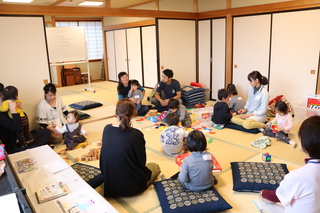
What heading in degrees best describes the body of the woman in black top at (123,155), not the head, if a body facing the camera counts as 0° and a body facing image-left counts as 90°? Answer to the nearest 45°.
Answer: approximately 180°

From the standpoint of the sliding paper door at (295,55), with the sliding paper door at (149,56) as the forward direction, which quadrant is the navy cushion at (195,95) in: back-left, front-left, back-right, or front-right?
front-left

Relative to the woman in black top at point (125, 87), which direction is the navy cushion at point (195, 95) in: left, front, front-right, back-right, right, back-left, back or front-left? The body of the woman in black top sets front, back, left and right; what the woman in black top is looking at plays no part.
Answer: front-left

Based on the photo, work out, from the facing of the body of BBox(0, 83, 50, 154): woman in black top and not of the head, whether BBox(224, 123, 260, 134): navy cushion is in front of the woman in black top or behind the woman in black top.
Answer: in front

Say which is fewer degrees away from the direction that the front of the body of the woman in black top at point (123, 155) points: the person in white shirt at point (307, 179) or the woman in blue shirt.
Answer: the woman in blue shirt

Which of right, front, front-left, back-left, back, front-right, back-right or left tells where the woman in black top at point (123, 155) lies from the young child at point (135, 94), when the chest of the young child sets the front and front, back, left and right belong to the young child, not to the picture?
front

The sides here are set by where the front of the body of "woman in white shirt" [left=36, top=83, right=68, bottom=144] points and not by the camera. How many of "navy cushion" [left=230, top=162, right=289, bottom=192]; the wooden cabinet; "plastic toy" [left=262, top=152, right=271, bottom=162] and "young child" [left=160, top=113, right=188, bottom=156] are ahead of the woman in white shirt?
3

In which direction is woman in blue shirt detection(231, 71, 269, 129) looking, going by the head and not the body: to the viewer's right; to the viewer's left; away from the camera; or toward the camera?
to the viewer's left

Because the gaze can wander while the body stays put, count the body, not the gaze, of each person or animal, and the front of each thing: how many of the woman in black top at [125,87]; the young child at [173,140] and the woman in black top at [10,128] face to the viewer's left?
0

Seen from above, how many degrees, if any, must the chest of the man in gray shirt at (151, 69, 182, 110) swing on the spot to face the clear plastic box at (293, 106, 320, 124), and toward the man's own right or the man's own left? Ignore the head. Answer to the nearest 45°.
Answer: approximately 90° to the man's own left

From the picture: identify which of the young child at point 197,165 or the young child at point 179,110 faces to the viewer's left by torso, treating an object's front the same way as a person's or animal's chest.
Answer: the young child at point 179,110

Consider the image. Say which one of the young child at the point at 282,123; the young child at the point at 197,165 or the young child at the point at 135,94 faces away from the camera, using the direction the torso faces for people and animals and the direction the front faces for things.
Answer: the young child at the point at 197,165

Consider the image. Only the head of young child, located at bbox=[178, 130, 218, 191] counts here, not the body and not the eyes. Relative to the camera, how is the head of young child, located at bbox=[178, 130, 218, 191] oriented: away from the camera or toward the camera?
away from the camera

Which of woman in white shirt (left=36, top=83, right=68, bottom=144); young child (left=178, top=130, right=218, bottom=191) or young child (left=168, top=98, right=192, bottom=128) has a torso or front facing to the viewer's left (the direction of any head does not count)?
young child (left=168, top=98, right=192, bottom=128)

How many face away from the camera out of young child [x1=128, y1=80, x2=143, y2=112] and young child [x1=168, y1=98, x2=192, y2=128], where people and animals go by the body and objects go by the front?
0

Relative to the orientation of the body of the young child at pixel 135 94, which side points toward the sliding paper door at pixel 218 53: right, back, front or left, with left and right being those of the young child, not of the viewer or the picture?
left

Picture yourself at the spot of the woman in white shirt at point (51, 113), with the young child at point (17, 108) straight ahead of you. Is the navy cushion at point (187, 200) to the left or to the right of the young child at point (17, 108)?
left

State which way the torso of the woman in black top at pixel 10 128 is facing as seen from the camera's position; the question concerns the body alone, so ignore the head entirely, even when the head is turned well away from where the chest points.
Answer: to the viewer's right

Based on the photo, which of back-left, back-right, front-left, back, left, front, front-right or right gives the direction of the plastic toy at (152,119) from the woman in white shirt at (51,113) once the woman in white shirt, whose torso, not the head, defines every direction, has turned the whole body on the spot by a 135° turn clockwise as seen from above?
back

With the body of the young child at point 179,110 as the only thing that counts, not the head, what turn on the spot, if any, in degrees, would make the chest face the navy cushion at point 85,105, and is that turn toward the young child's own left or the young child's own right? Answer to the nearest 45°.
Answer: approximately 45° to the young child's own right

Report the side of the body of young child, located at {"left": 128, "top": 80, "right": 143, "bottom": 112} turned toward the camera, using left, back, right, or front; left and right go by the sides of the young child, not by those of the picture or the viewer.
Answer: front
